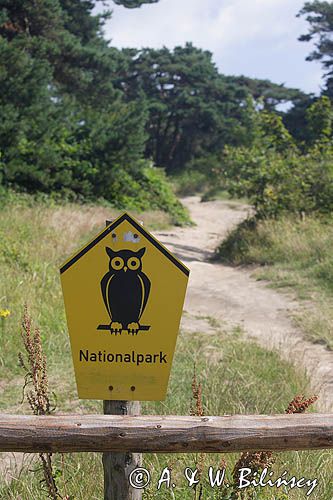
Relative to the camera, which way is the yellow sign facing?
toward the camera
